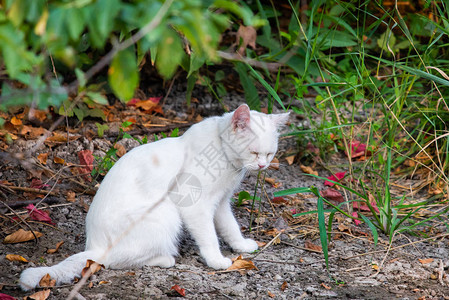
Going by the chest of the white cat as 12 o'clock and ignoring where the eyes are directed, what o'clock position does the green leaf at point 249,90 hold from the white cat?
The green leaf is roughly at 10 o'clock from the white cat.

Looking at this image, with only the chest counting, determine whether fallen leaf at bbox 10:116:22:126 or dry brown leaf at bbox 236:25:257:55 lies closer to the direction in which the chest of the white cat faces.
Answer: the dry brown leaf

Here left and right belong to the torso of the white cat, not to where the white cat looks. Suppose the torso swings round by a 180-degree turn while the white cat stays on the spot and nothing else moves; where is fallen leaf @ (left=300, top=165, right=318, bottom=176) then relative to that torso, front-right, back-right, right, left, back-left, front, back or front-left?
back-right

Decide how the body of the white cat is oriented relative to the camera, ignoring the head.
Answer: to the viewer's right

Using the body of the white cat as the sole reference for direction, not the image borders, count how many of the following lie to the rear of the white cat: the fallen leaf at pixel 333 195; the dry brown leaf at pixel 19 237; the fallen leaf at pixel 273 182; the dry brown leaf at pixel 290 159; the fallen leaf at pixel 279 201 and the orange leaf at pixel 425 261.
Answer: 1

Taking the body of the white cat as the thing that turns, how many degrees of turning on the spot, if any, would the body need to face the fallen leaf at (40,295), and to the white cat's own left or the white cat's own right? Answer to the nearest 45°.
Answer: approximately 135° to the white cat's own right

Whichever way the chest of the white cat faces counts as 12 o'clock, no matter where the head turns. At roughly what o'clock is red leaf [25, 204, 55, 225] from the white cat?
The red leaf is roughly at 7 o'clock from the white cat.

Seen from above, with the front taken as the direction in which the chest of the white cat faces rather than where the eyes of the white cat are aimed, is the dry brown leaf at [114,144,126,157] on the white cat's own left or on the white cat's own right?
on the white cat's own left

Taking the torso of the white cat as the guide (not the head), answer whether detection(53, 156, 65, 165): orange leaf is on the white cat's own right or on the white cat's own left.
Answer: on the white cat's own left

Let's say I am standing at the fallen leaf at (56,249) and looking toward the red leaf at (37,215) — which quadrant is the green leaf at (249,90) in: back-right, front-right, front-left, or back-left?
front-right
